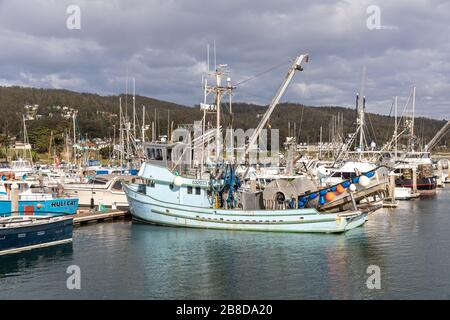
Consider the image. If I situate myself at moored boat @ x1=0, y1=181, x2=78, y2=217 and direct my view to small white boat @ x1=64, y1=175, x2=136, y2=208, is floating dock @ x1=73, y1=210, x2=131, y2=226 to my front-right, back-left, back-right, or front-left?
front-right

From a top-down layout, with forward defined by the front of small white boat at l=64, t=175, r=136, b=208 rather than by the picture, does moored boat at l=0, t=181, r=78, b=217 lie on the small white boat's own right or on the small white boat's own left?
on the small white boat's own left

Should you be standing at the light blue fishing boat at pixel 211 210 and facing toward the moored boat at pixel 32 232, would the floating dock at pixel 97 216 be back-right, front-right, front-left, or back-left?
front-right

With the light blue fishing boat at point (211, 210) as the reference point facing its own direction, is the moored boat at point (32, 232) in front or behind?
in front

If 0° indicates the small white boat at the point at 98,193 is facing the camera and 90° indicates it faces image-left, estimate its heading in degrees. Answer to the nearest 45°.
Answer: approximately 90°

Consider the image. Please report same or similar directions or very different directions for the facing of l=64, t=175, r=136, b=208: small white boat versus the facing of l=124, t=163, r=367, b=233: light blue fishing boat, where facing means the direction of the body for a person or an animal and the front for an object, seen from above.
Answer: same or similar directions

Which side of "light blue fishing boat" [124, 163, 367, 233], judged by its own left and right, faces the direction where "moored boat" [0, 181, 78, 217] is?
front

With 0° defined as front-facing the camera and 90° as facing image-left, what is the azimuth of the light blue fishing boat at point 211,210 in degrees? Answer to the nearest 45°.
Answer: approximately 90°

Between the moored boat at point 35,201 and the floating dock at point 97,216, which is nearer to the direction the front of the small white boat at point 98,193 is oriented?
the moored boat

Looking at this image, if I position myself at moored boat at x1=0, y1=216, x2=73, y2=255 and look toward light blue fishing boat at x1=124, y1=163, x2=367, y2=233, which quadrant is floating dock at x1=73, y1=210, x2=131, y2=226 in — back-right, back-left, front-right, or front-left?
front-left

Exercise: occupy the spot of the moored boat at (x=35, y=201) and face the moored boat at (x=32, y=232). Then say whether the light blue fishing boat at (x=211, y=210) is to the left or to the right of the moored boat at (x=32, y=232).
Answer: left

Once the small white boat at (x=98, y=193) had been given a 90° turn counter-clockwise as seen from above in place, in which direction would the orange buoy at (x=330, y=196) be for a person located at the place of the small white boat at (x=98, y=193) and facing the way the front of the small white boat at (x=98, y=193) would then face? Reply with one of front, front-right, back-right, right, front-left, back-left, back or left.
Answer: front-left

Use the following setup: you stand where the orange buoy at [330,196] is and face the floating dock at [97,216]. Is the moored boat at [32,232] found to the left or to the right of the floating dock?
left

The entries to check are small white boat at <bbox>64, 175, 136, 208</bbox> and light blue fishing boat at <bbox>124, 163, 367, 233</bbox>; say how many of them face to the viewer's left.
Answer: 2

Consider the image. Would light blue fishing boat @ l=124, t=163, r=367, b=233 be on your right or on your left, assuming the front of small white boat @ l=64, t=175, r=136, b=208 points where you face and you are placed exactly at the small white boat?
on your left

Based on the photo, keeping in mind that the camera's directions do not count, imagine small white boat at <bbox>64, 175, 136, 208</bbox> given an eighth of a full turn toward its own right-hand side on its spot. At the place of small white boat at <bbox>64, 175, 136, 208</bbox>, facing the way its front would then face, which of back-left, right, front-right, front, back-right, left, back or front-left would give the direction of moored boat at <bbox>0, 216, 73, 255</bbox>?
back-left
